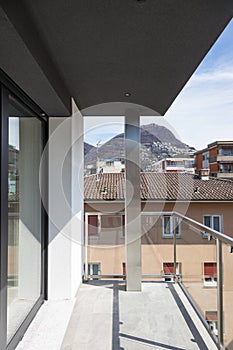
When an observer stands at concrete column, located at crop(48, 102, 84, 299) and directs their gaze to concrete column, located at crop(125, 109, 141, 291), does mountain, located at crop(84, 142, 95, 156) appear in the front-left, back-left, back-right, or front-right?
front-left

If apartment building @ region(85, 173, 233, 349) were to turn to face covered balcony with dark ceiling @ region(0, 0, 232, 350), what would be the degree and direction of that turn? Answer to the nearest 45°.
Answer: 0° — it already faces it

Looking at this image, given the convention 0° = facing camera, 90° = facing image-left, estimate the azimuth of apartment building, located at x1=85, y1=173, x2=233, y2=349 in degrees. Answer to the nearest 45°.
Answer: approximately 0°
